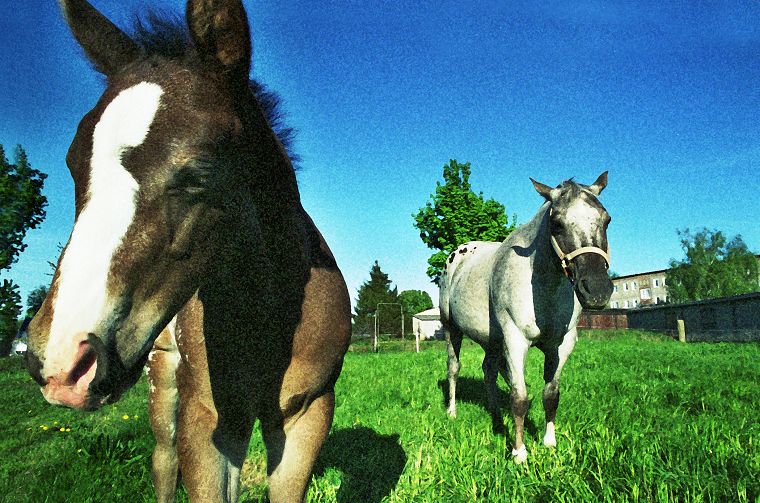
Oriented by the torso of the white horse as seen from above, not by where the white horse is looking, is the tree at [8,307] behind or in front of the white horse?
behind

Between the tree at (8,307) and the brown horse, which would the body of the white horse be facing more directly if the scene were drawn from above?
the brown horse

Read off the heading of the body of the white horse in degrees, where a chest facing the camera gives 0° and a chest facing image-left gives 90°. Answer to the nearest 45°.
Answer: approximately 315°

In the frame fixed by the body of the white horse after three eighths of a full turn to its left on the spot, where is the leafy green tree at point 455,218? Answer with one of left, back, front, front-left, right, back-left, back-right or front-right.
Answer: front

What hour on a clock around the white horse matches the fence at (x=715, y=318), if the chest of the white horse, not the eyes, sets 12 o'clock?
The fence is roughly at 8 o'clock from the white horse.

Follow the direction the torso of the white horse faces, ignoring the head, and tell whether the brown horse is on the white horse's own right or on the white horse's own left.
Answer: on the white horse's own right
